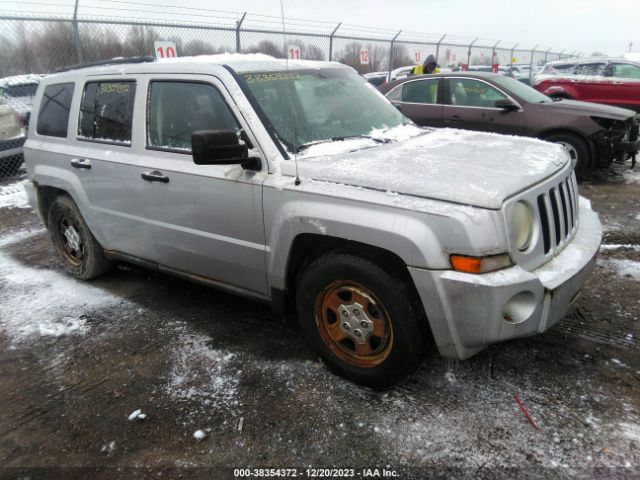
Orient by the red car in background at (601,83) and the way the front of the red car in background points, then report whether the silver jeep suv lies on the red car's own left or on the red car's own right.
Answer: on the red car's own right

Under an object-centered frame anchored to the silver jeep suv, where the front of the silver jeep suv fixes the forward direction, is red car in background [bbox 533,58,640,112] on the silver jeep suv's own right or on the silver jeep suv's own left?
on the silver jeep suv's own left

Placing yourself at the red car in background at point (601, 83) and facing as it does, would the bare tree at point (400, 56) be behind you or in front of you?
behind

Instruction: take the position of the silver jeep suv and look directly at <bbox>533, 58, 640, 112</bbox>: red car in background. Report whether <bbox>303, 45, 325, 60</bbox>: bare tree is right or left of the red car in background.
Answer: left

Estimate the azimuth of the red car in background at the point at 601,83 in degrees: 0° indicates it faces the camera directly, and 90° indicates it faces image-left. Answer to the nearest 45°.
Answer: approximately 315°

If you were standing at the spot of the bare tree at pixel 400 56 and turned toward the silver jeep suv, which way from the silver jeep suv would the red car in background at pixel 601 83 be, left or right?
left

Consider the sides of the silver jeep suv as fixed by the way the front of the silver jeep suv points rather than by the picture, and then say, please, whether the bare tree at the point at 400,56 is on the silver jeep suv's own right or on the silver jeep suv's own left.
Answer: on the silver jeep suv's own left

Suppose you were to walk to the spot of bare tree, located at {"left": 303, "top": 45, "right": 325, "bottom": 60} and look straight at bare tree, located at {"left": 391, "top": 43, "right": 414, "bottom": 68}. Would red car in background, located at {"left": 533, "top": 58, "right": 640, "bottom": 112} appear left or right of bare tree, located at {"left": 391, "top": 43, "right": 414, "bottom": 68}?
right

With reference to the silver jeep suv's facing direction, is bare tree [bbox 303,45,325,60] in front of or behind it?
behind

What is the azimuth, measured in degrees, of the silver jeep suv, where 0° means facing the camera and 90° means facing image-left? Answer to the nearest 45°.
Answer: approximately 315°
